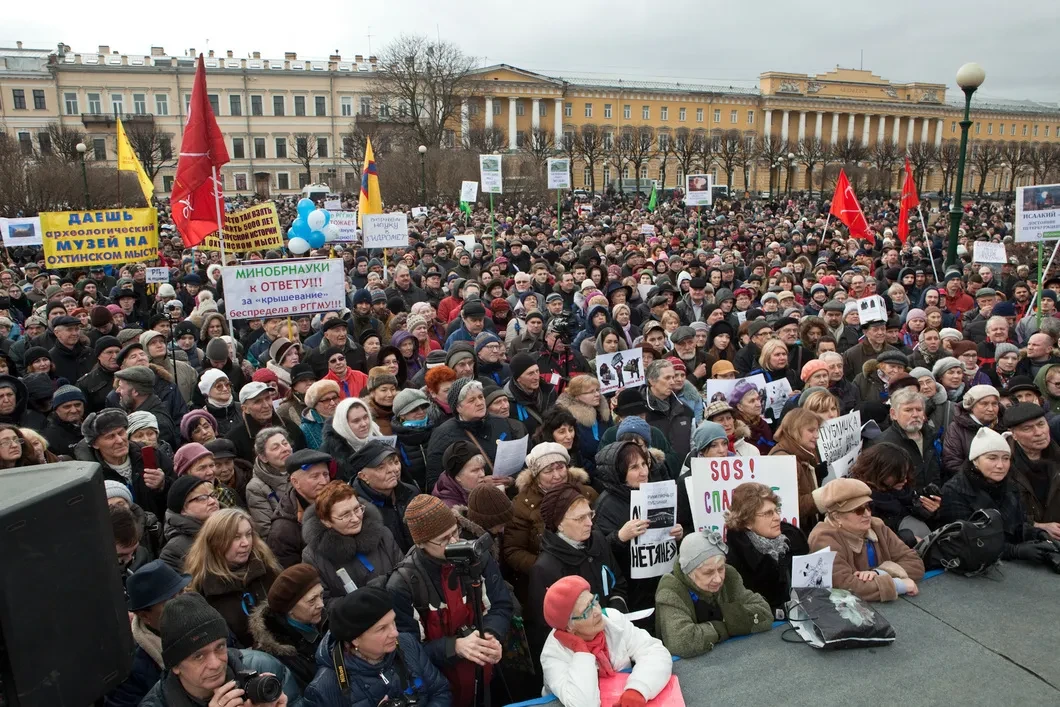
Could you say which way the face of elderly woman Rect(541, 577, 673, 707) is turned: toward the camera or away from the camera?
toward the camera

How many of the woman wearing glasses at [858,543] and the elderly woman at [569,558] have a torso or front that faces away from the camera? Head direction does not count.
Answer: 0

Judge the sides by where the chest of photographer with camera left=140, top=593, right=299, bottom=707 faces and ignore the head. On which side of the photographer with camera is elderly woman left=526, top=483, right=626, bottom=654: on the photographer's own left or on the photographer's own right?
on the photographer's own left

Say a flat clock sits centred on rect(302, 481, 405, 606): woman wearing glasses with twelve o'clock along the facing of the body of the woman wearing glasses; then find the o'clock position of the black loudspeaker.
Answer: The black loudspeaker is roughly at 2 o'clock from the woman wearing glasses.

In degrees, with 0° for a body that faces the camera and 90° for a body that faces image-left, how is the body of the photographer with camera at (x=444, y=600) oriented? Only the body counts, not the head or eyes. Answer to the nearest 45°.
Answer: approximately 315°

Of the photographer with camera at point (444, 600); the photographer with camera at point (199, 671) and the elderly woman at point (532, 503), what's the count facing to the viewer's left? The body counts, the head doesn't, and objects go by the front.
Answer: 0

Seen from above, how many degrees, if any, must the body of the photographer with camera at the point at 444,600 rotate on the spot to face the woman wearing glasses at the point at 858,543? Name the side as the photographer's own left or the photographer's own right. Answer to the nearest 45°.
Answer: approximately 45° to the photographer's own left

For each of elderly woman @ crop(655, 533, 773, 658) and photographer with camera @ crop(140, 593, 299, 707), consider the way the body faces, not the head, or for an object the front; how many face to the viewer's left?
0

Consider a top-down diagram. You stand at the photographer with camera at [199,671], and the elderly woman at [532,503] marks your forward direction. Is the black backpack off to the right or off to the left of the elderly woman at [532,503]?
right

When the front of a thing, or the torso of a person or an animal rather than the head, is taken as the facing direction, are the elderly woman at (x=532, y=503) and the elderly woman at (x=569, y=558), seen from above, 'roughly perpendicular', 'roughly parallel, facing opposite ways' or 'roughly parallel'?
roughly parallel

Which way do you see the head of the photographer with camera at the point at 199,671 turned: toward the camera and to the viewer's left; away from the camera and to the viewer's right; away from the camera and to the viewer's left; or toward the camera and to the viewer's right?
toward the camera and to the viewer's right

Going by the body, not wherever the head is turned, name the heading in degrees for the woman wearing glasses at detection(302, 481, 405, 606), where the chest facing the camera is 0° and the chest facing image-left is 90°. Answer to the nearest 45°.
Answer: approximately 315°

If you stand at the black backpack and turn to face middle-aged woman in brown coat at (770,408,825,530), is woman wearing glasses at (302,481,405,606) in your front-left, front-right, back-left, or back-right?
front-left
